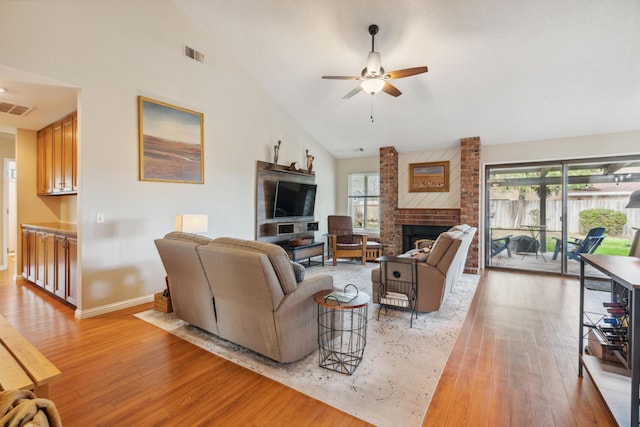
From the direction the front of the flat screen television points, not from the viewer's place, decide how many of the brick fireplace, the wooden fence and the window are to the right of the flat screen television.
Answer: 0

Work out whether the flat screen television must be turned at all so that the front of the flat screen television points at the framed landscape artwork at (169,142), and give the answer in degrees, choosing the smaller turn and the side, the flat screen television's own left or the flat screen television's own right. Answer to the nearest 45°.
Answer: approximately 90° to the flat screen television's own right

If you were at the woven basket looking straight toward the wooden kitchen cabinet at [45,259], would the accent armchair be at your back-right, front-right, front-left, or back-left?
back-right

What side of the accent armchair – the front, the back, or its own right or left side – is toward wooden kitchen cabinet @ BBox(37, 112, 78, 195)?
right

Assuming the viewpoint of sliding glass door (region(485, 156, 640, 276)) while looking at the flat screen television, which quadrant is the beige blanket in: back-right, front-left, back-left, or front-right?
front-left

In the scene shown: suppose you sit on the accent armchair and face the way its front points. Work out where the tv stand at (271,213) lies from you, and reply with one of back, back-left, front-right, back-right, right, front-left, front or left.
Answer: right

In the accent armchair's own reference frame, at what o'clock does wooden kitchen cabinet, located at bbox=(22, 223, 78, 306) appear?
The wooden kitchen cabinet is roughly at 3 o'clock from the accent armchair.

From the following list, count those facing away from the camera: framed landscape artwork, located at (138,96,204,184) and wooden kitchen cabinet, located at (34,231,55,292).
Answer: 0

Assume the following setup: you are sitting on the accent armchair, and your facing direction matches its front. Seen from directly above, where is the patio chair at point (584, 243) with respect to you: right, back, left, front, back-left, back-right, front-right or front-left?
front-left

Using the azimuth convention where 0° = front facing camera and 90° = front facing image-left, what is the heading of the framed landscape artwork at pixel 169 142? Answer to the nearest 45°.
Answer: approximately 315°

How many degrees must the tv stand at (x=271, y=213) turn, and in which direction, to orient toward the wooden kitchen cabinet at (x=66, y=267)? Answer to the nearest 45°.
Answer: approximately 90° to its right

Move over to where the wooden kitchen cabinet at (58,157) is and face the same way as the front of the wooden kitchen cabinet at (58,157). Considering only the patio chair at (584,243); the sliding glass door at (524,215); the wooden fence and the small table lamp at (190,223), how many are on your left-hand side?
4

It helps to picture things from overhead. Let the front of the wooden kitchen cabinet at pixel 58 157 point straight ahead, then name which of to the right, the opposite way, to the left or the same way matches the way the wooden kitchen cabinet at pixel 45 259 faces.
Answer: the same way

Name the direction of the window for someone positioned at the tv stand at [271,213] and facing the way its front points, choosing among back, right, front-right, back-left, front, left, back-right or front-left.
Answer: left
